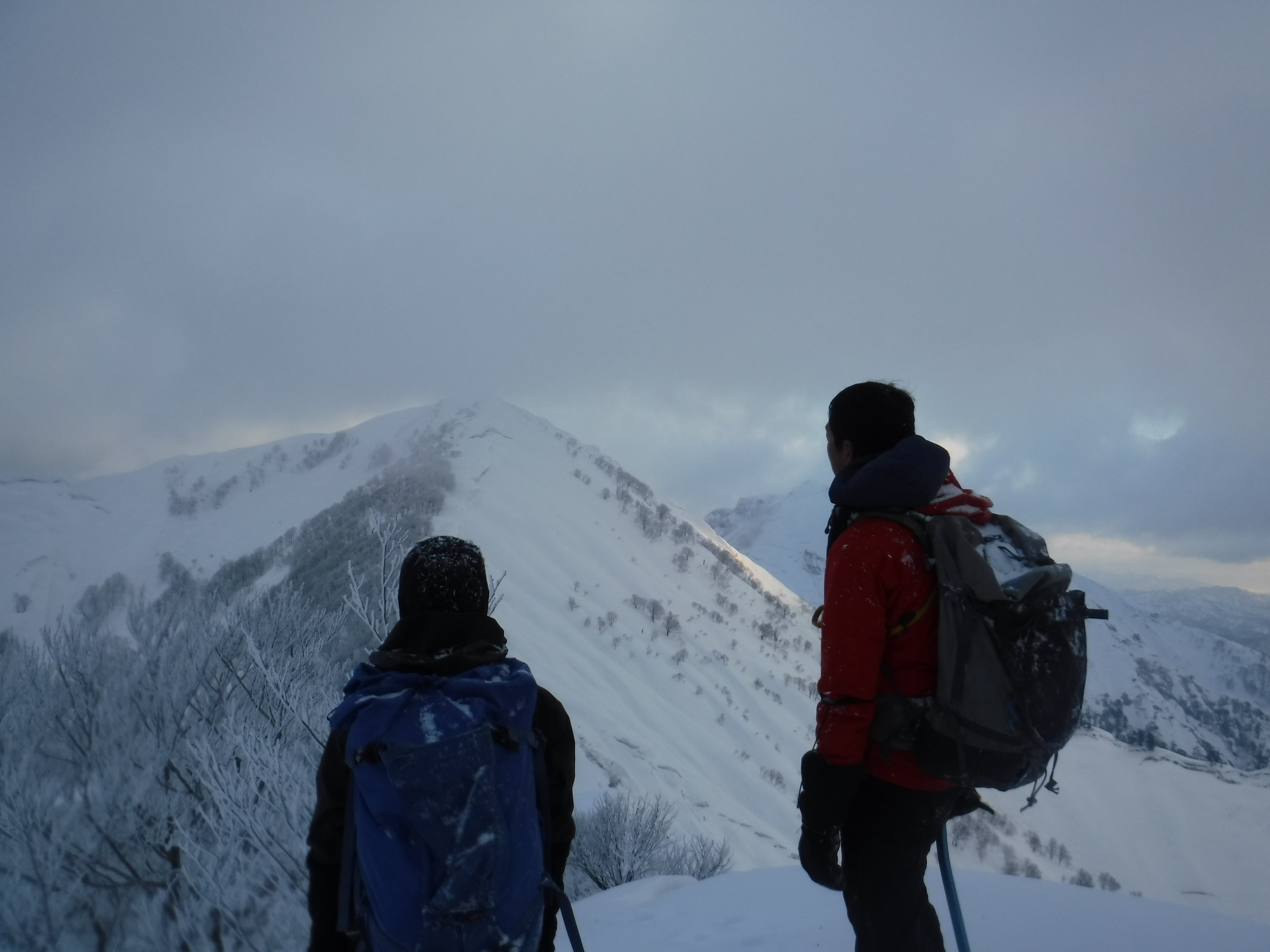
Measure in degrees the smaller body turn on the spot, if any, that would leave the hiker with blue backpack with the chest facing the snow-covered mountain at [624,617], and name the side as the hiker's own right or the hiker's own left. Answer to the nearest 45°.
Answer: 0° — they already face it

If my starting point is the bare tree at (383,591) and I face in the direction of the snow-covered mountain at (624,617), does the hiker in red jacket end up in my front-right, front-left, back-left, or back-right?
back-right

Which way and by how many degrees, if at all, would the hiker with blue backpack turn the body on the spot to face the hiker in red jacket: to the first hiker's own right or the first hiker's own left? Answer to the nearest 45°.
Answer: approximately 90° to the first hiker's own right

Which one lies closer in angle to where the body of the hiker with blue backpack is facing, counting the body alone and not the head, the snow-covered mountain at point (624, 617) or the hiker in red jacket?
the snow-covered mountain

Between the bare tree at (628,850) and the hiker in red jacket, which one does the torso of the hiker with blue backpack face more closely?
the bare tree

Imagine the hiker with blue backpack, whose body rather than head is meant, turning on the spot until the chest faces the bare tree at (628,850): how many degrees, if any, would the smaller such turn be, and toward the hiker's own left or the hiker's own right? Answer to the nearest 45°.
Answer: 0° — they already face it

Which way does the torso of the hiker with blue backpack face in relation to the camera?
away from the camera
